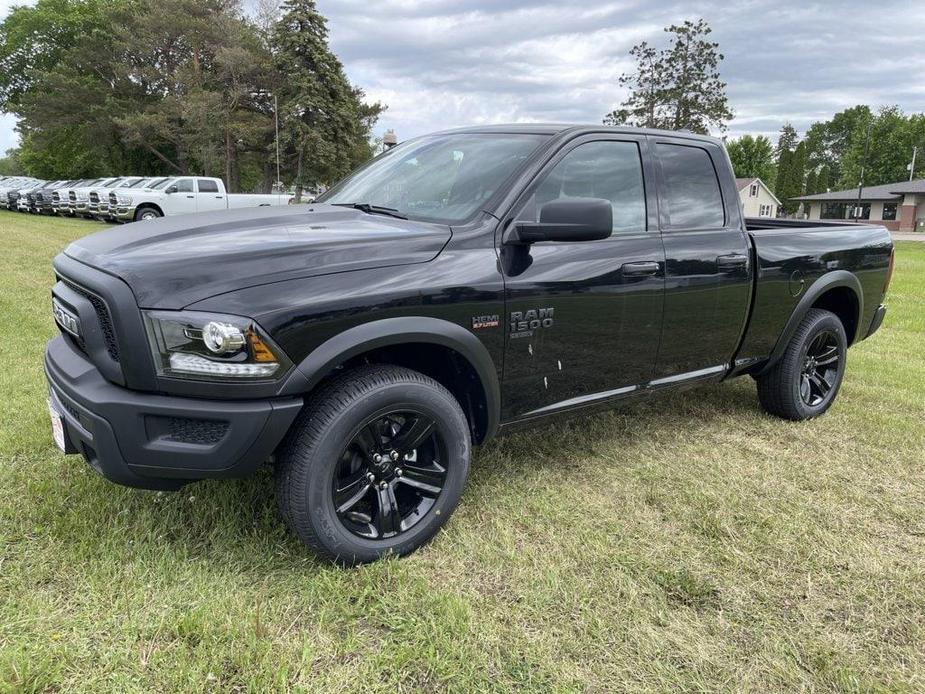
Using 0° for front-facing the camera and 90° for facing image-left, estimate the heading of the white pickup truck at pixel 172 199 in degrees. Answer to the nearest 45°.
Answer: approximately 45°

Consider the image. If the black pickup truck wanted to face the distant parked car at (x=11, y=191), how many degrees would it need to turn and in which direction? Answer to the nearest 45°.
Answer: approximately 90° to its right

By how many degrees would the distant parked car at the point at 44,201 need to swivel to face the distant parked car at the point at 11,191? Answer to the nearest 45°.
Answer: approximately 135° to its right

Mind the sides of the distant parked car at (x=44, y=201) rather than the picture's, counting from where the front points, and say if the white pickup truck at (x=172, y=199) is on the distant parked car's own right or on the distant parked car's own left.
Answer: on the distant parked car's own left

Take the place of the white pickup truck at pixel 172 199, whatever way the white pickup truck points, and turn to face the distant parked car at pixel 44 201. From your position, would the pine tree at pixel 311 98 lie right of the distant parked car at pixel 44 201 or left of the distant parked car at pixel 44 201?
right

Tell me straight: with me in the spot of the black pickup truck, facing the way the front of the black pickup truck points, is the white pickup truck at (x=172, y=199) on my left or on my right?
on my right

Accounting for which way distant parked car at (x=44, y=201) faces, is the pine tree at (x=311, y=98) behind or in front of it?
behind
